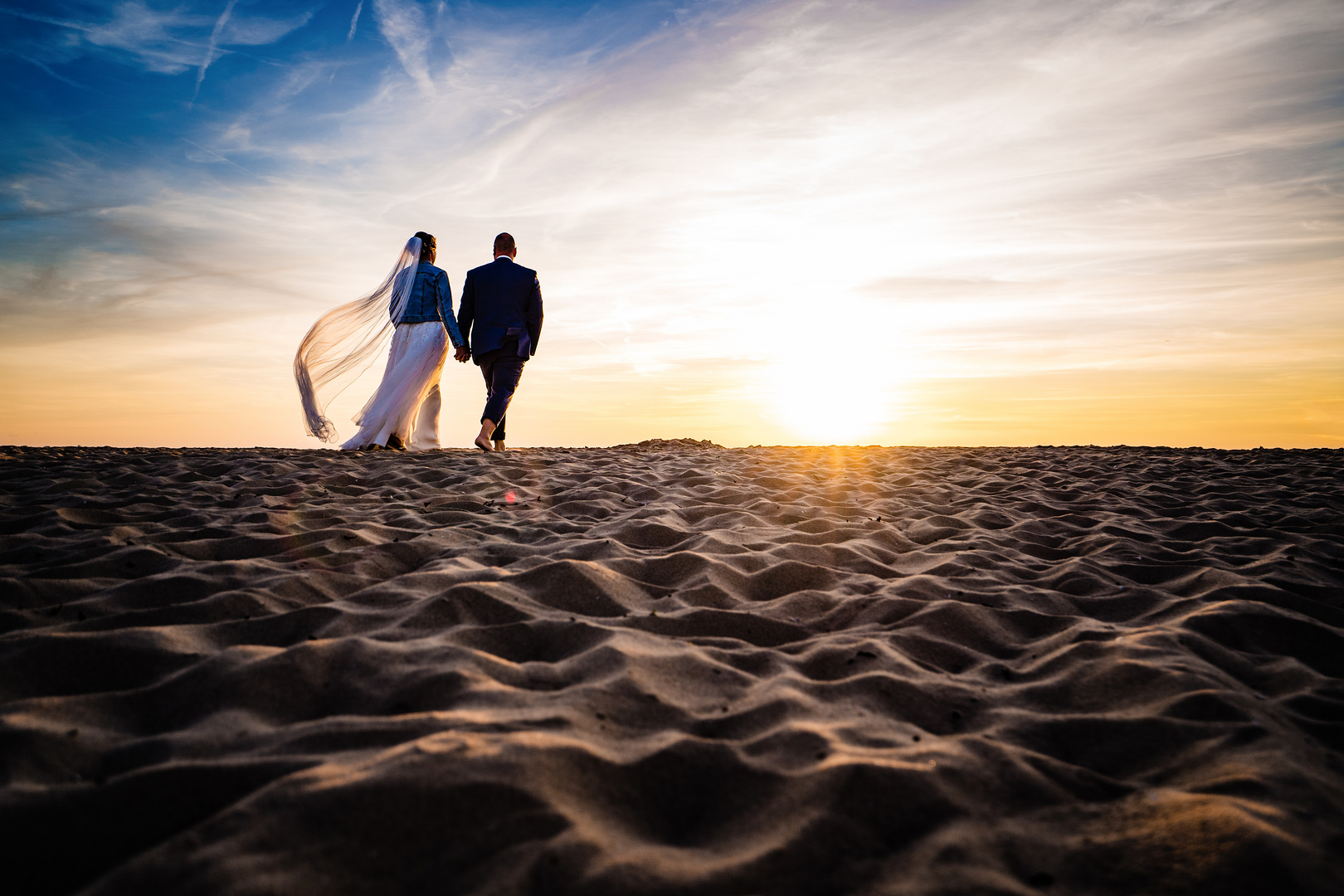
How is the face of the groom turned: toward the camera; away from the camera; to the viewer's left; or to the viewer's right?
away from the camera

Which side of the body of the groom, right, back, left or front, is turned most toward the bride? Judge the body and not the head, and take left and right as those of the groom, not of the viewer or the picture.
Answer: left

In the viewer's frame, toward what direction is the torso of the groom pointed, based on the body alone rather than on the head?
away from the camera
